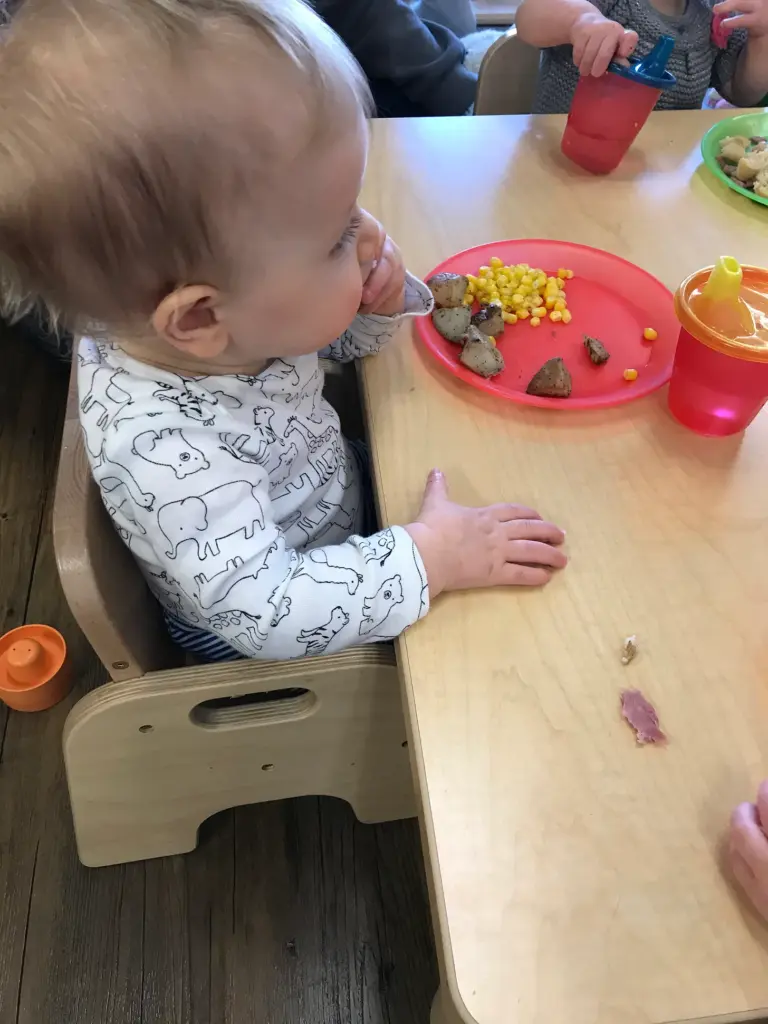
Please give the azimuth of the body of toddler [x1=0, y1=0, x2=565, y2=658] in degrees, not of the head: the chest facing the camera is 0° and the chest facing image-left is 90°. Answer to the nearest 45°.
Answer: approximately 270°

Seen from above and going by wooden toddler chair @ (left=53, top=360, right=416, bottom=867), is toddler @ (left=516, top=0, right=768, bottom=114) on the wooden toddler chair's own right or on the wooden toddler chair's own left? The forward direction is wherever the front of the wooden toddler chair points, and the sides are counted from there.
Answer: on the wooden toddler chair's own left

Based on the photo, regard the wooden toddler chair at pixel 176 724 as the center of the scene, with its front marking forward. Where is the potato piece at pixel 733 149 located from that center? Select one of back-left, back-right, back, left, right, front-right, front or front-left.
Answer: front-left

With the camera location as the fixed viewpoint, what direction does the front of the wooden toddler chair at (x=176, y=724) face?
facing to the right of the viewer
